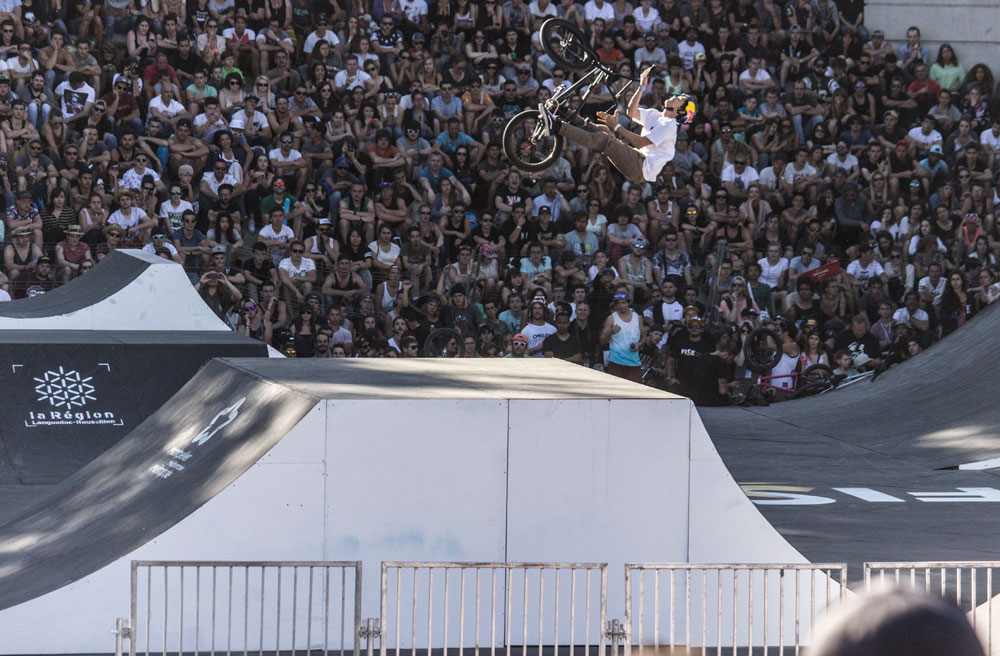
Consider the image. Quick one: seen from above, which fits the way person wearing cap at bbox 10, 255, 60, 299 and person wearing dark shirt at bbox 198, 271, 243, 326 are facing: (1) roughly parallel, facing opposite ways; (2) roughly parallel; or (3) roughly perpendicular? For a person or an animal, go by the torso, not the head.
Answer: roughly parallel

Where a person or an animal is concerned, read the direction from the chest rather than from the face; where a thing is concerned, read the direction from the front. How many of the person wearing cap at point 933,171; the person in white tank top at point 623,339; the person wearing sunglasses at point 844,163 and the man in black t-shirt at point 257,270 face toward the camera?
4

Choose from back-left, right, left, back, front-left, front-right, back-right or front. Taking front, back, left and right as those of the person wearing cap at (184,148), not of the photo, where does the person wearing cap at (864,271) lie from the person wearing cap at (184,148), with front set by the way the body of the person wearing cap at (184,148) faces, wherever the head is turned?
left

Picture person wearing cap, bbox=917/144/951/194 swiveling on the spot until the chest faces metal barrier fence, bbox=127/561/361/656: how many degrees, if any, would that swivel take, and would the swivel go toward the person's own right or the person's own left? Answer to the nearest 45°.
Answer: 0° — they already face it

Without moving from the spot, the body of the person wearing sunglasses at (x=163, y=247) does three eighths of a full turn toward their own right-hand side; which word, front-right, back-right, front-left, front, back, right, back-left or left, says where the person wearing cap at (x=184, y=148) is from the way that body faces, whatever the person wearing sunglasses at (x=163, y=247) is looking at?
front-right

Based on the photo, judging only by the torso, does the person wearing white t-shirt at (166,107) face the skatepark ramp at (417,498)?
yes

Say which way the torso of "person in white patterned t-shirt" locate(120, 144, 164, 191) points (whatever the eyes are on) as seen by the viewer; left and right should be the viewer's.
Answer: facing the viewer

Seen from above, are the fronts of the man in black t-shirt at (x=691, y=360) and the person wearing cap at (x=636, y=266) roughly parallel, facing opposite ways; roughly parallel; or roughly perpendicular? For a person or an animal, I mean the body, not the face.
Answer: roughly parallel

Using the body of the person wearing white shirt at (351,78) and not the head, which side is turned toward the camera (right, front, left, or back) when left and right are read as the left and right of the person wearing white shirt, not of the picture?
front

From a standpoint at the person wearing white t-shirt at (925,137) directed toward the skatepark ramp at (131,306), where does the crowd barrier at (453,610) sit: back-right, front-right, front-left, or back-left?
front-left

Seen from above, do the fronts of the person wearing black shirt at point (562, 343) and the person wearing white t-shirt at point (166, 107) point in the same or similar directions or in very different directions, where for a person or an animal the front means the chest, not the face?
same or similar directions

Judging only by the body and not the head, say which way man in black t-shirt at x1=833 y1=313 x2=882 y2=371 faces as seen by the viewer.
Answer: toward the camera

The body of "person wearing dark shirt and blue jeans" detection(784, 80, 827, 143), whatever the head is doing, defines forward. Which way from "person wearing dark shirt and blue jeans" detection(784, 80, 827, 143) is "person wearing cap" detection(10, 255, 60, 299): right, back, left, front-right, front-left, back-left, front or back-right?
front-right

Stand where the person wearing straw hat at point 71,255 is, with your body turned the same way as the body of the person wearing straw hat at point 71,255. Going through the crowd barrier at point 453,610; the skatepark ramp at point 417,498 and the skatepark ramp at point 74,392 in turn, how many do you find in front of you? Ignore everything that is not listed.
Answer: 3
